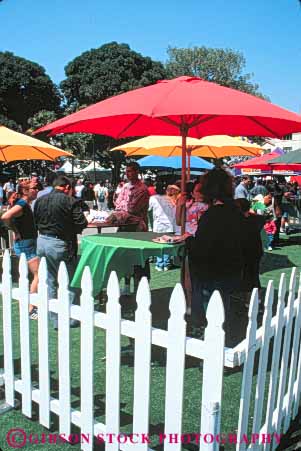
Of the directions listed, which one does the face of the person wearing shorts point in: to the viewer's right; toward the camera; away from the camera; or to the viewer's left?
to the viewer's right

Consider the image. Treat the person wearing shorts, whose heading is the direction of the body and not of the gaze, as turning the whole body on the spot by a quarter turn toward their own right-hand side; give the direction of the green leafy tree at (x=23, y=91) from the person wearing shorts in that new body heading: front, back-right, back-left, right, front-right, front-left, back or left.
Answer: back

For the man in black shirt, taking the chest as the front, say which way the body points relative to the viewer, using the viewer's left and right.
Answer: facing away from the viewer and to the right of the viewer

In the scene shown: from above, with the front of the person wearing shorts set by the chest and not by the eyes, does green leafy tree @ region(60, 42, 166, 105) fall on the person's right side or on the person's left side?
on the person's left side

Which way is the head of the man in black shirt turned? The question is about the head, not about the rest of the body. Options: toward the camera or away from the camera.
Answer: away from the camera

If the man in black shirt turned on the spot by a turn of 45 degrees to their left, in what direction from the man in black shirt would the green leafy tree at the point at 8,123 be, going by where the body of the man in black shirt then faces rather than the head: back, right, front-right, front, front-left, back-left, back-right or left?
front

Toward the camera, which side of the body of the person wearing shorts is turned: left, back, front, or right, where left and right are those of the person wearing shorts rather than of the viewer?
right

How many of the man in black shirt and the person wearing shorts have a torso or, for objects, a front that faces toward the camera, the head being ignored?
0

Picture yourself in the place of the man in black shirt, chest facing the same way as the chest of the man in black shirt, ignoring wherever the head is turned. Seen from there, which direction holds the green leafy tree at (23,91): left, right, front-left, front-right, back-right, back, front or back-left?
front-left
